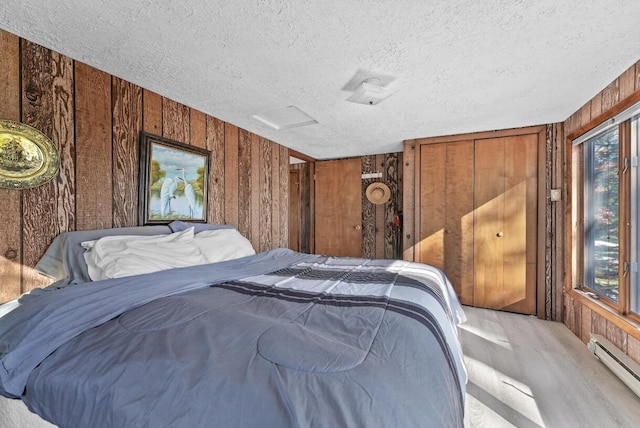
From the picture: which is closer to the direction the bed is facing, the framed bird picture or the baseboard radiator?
the baseboard radiator

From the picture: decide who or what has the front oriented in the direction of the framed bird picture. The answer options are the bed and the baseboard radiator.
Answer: the baseboard radiator

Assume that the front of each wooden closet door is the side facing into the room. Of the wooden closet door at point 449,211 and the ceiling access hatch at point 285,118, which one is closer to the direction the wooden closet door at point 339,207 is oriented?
the ceiling access hatch

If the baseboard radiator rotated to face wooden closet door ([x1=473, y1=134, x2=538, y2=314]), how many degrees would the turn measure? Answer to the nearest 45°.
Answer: approximately 90° to its right

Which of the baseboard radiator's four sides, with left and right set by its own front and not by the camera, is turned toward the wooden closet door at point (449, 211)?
right

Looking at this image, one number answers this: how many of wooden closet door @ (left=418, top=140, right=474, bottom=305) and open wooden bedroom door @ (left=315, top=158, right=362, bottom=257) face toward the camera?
2

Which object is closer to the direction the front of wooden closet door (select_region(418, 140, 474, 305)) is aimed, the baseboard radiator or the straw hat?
the baseboard radiator

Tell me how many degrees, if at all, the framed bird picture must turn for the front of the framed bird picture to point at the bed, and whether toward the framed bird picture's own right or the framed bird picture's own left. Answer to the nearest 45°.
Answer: approximately 45° to the framed bird picture's own right

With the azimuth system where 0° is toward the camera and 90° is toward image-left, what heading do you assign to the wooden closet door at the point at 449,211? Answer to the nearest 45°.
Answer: approximately 0°

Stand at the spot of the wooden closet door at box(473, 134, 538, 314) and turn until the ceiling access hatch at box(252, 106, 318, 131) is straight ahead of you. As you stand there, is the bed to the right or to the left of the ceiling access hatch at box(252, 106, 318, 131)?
left

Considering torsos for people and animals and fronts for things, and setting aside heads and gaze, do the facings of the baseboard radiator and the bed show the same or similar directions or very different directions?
very different directions

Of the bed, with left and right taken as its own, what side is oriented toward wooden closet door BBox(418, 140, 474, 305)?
left
